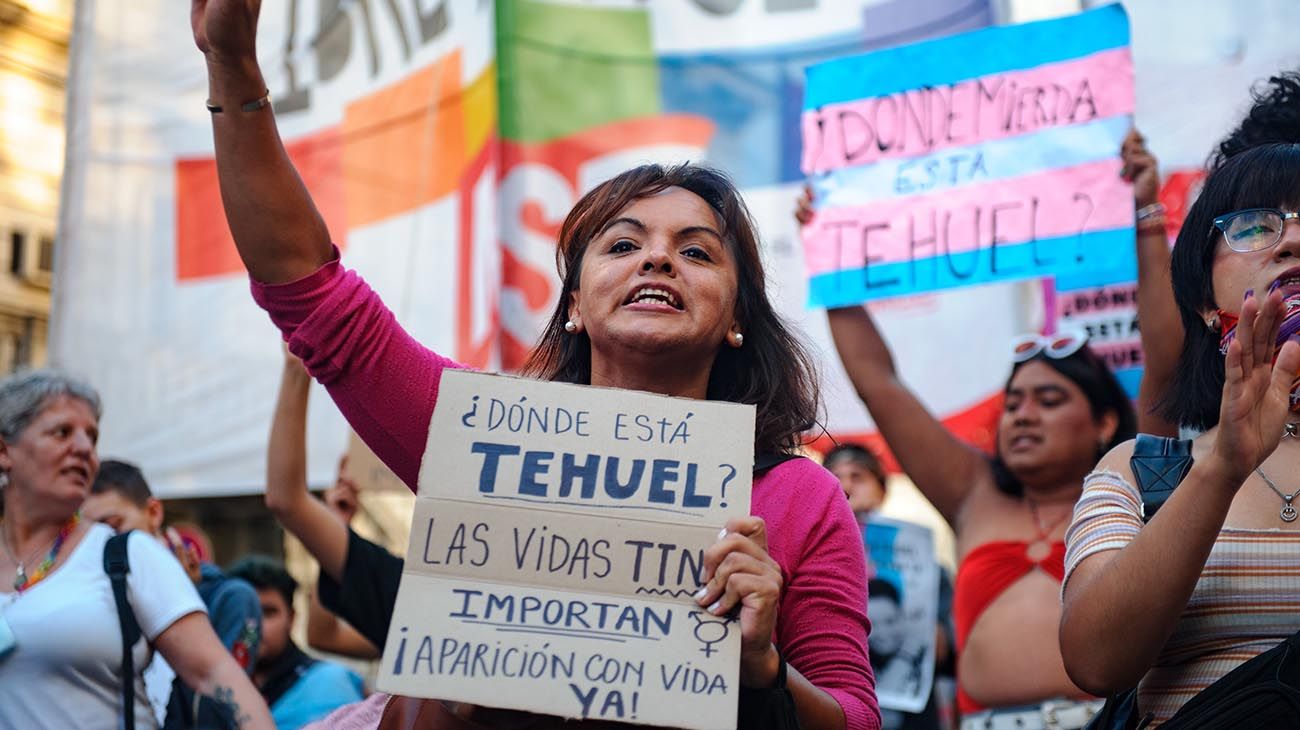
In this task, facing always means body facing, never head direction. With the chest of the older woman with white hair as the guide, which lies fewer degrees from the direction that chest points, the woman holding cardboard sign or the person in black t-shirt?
the woman holding cardboard sign

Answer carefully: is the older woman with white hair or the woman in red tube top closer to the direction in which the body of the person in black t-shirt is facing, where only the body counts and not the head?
the older woman with white hair

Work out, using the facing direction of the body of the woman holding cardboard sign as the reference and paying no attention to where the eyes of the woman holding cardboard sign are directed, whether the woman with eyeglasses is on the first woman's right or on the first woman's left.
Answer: on the first woman's left

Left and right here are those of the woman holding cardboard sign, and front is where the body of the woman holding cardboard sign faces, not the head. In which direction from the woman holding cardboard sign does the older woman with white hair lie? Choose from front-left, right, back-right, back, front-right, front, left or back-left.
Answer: back-right

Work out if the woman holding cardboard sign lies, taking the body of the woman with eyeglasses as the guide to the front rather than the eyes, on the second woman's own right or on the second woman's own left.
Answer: on the second woman's own right
